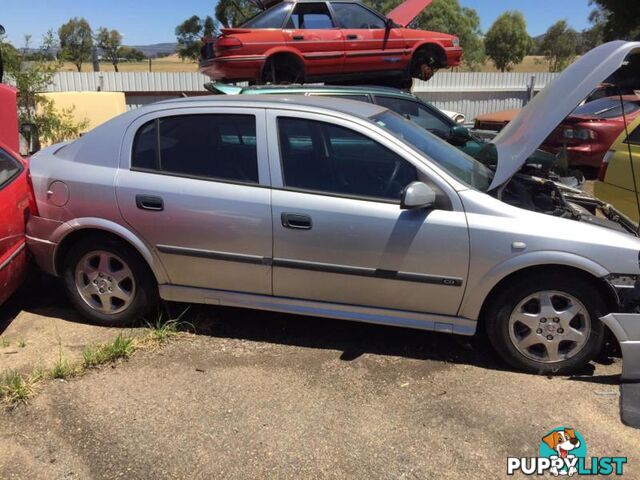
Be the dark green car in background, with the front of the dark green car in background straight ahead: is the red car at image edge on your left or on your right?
on your right

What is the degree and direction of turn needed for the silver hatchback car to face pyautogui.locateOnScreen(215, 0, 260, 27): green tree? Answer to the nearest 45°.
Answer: approximately 90° to its left

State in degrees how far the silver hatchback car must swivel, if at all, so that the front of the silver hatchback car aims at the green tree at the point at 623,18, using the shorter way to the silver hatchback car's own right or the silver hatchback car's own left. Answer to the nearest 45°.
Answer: approximately 45° to the silver hatchback car's own left

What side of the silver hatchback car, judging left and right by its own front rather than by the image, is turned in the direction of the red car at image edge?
back

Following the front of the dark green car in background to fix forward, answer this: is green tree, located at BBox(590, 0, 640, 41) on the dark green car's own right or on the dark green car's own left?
on the dark green car's own left

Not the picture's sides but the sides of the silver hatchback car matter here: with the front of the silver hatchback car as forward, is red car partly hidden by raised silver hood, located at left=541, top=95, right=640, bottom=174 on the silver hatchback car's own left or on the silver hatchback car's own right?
on the silver hatchback car's own left

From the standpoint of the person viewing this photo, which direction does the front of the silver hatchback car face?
facing to the right of the viewer

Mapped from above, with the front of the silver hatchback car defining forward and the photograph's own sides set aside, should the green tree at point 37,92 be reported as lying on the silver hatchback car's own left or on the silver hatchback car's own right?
on the silver hatchback car's own left

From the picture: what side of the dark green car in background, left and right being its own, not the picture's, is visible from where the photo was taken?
right

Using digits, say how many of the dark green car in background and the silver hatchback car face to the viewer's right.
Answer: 2

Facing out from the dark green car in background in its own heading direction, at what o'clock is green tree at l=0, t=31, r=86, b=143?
The green tree is roughly at 7 o'clock from the dark green car in background.
